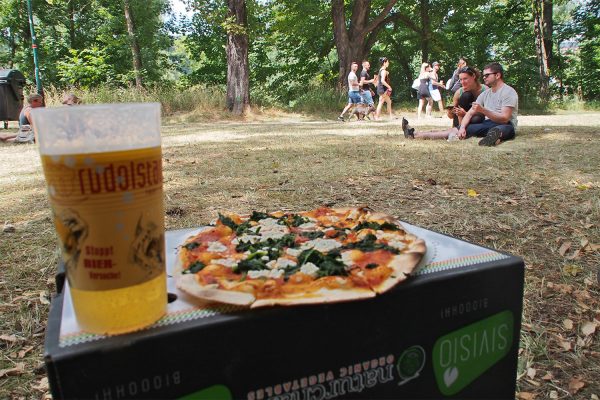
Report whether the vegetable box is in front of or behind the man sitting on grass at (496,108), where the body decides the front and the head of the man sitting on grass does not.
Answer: in front

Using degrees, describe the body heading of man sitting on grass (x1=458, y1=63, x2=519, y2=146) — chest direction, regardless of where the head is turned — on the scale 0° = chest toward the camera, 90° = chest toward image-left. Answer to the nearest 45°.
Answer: approximately 45°

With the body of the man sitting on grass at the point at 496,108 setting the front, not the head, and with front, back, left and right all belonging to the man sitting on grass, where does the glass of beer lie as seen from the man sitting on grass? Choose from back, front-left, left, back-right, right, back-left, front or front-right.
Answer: front-left

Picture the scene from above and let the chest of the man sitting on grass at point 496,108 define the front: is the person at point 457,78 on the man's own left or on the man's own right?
on the man's own right
